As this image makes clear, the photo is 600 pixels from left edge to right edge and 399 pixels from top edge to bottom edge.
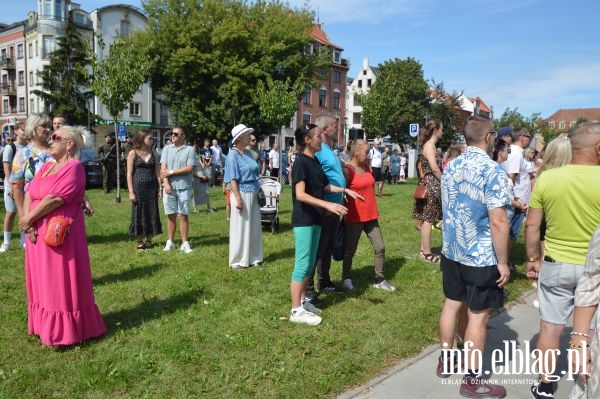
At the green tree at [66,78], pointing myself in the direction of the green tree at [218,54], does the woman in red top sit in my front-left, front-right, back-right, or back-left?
front-right

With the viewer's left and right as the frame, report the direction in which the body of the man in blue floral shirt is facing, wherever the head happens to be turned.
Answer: facing away from the viewer and to the right of the viewer

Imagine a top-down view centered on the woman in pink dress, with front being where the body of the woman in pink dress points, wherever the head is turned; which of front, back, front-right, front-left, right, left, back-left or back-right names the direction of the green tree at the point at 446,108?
back

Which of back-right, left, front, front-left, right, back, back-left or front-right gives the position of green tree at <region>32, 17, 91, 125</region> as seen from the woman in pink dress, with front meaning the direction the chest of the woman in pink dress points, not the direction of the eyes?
back-right

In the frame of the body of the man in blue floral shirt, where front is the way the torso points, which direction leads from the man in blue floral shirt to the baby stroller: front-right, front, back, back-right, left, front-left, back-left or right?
left

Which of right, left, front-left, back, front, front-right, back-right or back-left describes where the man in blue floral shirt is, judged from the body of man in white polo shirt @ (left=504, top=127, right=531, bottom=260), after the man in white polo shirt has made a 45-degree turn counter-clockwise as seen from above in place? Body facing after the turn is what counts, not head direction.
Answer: back-right

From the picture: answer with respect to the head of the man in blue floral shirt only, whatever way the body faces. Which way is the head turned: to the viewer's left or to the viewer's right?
to the viewer's right
